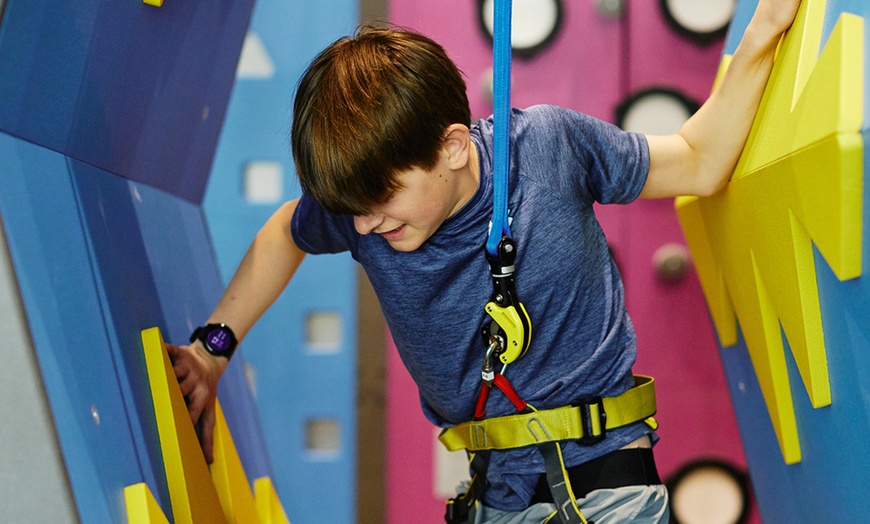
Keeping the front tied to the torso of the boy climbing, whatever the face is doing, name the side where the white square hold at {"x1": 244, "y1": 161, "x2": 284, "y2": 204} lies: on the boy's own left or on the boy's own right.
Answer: on the boy's own right

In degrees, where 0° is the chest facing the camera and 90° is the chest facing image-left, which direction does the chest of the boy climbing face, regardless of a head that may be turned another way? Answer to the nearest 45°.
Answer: approximately 45°
